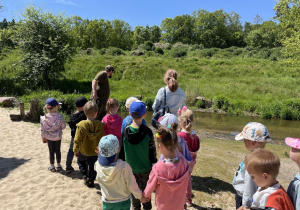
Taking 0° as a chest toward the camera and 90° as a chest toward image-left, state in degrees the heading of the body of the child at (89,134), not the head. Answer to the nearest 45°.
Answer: approximately 180°

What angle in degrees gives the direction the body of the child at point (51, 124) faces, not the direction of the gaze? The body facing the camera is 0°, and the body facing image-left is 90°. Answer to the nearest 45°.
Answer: approximately 225°

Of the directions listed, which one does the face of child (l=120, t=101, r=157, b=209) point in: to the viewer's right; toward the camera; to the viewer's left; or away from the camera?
away from the camera

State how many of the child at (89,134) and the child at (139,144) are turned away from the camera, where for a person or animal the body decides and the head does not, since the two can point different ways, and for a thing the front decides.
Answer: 2

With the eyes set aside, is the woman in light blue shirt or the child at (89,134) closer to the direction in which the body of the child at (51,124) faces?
the woman in light blue shirt

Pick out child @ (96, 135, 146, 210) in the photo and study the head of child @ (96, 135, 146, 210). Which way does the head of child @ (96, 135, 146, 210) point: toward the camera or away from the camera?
away from the camera

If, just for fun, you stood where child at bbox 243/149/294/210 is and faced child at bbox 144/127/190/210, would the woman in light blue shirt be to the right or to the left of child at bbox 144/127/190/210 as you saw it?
right

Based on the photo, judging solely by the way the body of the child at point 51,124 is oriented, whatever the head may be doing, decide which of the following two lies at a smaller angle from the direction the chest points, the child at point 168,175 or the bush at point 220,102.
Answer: the bush

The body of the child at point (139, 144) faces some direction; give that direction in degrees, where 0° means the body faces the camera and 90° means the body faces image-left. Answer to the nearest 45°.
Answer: approximately 180°

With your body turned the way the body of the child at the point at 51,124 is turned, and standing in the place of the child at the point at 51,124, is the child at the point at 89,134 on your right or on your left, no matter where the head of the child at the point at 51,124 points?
on your right

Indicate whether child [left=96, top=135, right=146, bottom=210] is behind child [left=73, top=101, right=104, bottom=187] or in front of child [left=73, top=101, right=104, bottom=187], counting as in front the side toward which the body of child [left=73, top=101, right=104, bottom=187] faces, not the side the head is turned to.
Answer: behind
